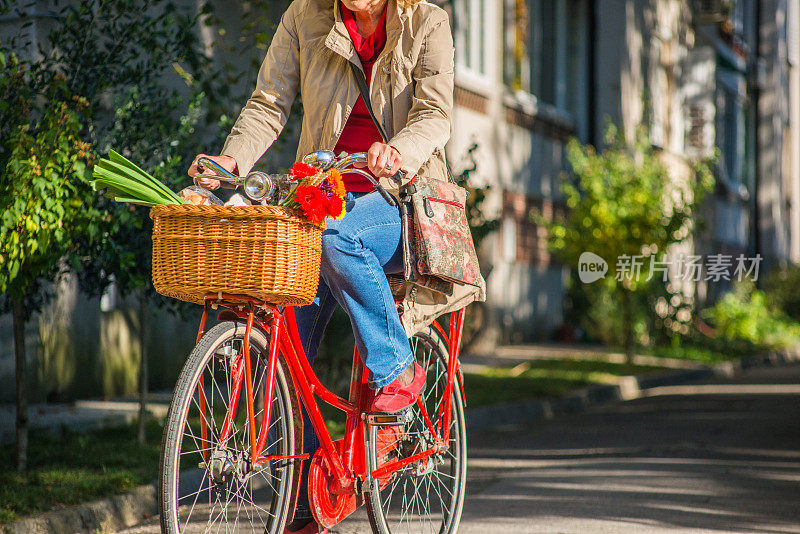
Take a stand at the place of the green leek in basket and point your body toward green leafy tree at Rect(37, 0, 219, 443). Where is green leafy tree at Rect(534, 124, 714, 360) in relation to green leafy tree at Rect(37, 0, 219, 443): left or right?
right

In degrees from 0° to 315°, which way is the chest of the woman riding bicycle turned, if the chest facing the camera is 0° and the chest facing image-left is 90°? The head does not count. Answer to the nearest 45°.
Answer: approximately 45°

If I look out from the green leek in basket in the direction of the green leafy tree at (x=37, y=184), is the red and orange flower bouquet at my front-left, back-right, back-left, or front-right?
back-right

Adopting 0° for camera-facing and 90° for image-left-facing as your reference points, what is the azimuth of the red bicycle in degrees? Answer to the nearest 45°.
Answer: approximately 45°

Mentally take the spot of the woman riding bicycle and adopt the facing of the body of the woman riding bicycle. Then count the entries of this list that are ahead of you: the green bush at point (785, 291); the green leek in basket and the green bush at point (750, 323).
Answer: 1

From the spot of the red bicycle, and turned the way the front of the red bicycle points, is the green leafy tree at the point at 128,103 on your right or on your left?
on your right

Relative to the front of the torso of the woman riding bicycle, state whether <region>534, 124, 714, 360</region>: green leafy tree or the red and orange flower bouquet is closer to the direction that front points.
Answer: the red and orange flower bouquet

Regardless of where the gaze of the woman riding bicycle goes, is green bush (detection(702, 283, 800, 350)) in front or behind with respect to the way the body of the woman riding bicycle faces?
behind

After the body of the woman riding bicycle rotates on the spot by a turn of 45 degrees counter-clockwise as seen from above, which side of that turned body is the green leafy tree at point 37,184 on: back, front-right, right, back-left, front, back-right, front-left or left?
back-right
